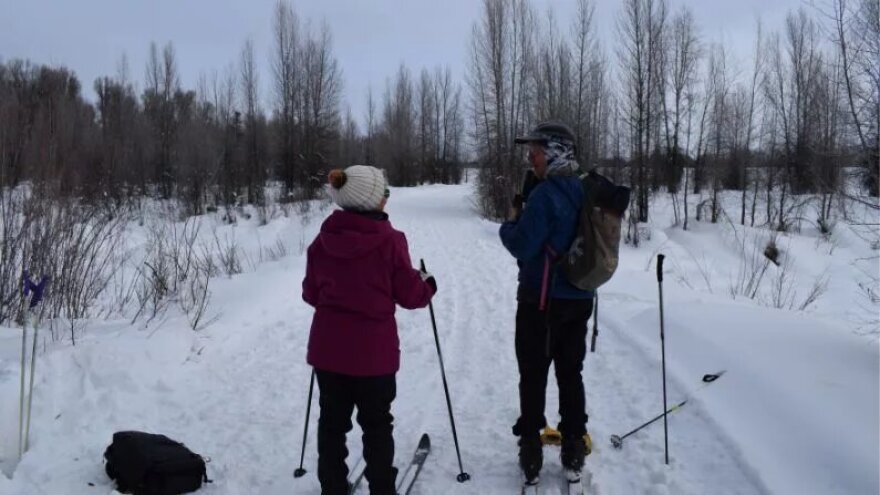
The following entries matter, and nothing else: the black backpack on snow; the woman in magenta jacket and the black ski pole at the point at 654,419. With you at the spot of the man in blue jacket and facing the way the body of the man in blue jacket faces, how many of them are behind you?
1

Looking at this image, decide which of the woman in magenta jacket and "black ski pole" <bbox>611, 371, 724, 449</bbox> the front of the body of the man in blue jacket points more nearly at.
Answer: the woman in magenta jacket

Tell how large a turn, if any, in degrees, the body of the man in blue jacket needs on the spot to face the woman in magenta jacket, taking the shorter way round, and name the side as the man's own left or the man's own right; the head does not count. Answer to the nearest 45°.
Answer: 0° — they already face them

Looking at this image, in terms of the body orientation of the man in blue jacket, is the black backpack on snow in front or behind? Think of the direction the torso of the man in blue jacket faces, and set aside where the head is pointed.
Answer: in front

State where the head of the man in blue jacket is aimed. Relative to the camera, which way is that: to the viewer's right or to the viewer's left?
to the viewer's left

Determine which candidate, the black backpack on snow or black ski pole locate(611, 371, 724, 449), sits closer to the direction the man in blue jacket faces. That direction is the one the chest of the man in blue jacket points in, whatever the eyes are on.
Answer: the black backpack on snow
